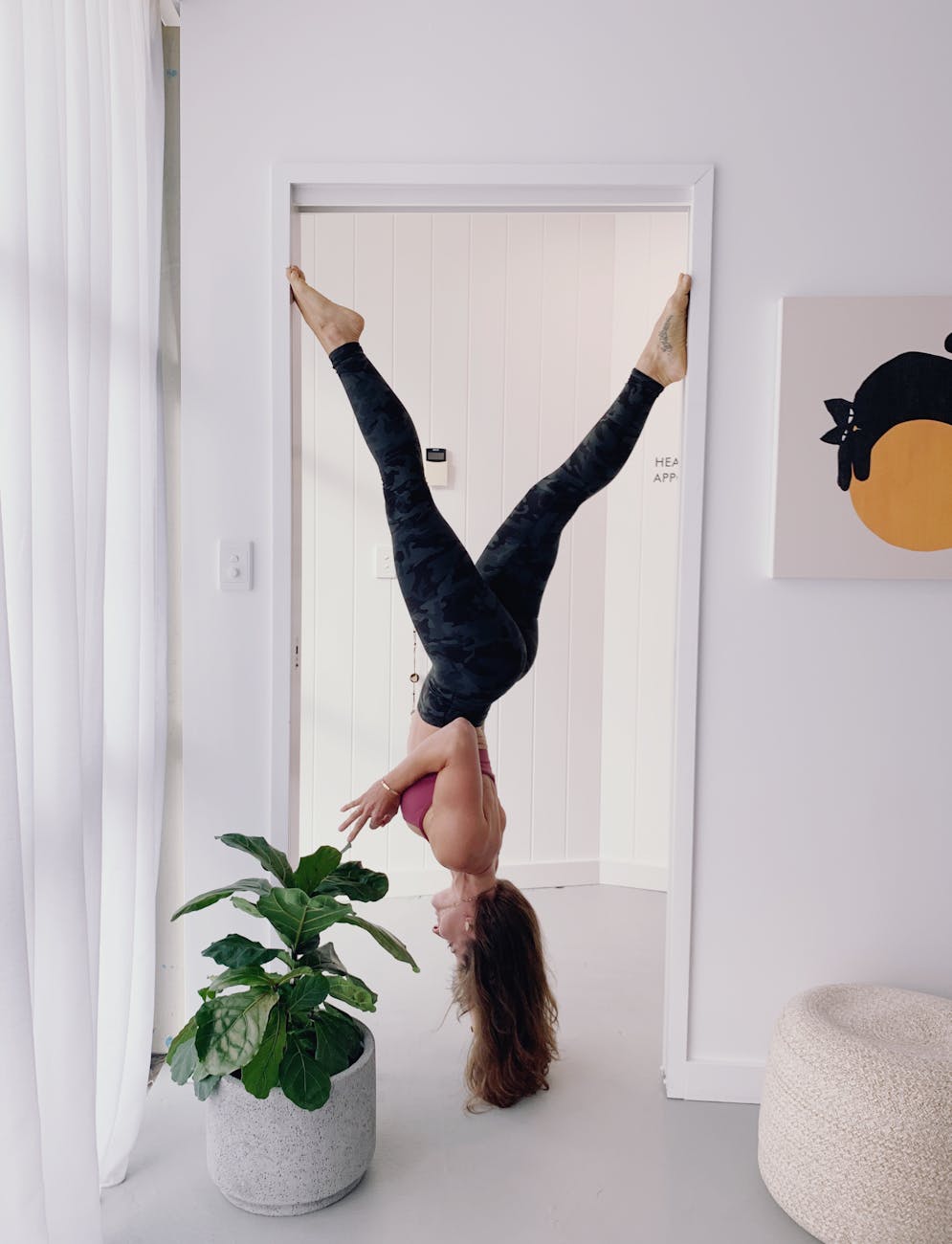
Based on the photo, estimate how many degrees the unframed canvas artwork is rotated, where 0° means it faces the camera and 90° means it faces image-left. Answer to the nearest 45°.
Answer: approximately 0°

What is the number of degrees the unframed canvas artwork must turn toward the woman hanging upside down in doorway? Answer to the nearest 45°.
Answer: approximately 90° to its right

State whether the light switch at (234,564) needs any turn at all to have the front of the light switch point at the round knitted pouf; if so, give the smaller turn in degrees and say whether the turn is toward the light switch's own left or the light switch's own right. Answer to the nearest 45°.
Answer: approximately 45° to the light switch's own left

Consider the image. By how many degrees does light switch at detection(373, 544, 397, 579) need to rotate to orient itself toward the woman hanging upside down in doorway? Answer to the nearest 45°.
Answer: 0° — it already faces them
